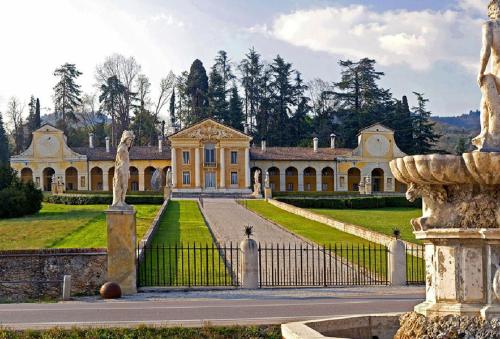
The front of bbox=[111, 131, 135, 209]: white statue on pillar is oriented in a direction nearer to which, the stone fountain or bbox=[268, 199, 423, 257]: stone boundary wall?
the stone fountain

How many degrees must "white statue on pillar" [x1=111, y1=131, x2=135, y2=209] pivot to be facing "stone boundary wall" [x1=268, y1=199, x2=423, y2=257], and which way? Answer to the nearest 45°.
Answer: approximately 90° to its left

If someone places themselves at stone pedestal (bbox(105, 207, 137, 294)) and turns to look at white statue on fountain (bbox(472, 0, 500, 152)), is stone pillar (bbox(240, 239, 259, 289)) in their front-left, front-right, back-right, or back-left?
front-left

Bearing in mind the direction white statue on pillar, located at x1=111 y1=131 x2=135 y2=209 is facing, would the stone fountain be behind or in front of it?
in front

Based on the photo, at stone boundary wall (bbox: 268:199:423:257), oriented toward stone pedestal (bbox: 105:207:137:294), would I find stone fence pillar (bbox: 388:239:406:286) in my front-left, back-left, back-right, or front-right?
front-left

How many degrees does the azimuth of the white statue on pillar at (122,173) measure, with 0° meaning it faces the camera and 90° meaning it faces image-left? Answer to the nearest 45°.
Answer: approximately 315°

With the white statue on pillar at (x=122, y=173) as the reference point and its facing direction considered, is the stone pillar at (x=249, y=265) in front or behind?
in front

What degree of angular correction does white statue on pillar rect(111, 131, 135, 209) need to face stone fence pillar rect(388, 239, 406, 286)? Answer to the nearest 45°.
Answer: approximately 45° to its left
